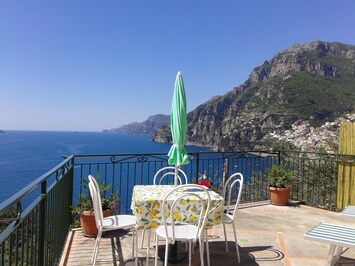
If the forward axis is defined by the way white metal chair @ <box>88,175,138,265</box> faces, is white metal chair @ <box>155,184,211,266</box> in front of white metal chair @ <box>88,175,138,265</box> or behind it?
in front

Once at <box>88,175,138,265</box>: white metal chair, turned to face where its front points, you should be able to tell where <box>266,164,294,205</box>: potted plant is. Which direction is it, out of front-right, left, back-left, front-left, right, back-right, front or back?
front-left

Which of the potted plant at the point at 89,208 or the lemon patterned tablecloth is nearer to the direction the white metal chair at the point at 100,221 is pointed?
the lemon patterned tablecloth

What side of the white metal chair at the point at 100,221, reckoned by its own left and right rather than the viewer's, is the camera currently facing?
right
